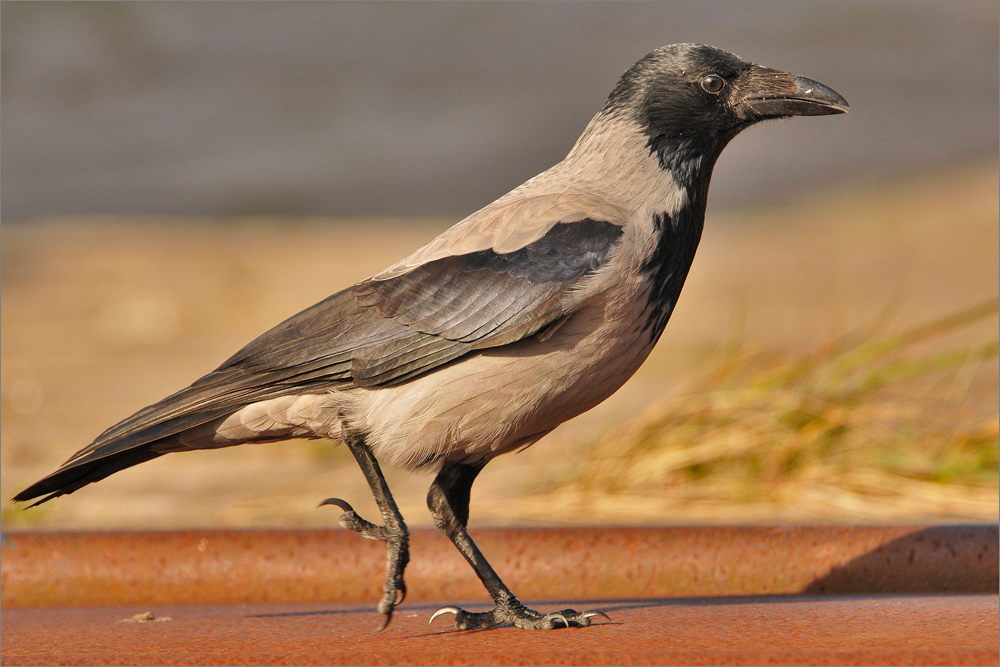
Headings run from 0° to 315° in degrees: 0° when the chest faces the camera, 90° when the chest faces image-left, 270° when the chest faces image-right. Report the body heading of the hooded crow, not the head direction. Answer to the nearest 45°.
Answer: approximately 270°
